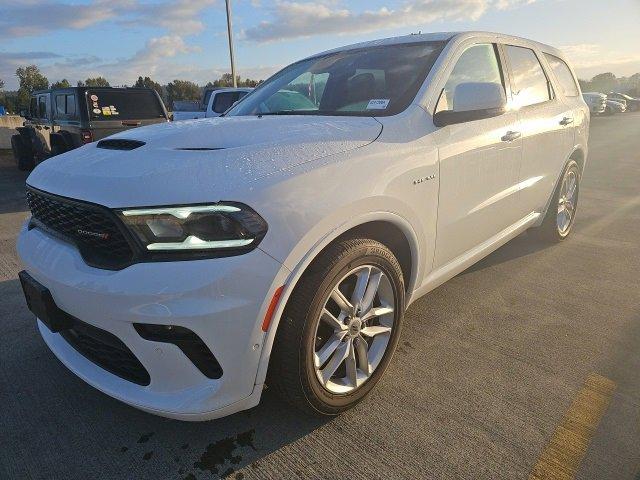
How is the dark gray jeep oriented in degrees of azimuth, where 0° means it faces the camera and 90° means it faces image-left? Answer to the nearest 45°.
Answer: approximately 135°

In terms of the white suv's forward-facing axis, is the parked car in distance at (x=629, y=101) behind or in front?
behind

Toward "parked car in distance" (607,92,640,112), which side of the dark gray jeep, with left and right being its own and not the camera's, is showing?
right

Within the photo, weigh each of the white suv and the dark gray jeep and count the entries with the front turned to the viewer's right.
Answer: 0

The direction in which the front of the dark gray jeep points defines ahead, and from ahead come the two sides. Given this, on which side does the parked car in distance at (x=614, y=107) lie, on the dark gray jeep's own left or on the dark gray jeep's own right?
on the dark gray jeep's own right

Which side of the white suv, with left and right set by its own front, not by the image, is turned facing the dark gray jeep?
right

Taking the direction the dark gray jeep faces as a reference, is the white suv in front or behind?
behind

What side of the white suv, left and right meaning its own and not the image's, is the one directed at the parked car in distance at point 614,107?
back
